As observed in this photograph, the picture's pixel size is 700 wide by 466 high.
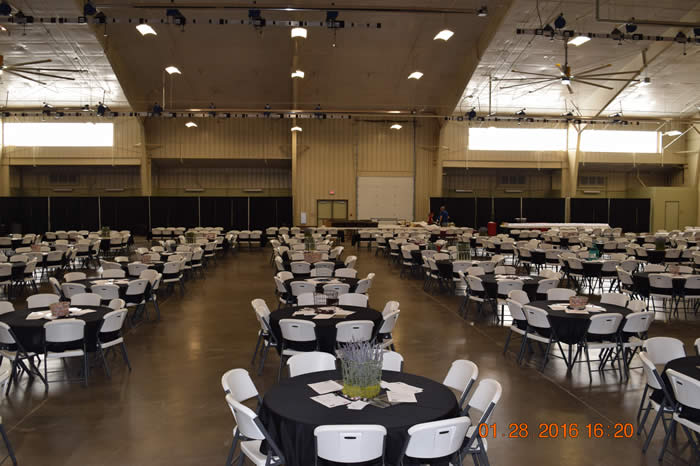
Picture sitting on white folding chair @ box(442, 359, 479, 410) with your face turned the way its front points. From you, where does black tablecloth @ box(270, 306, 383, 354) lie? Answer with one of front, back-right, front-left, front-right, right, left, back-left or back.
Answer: right

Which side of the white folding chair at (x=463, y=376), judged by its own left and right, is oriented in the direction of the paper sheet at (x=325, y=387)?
front

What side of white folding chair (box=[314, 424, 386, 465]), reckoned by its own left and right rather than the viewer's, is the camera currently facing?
back

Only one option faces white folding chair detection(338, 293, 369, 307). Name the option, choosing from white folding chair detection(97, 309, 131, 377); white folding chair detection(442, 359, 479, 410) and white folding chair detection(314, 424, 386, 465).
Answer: white folding chair detection(314, 424, 386, 465)

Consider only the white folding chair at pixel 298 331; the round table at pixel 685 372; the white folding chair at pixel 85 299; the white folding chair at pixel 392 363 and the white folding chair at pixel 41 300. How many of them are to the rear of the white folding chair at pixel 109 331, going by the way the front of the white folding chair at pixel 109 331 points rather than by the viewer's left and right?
3

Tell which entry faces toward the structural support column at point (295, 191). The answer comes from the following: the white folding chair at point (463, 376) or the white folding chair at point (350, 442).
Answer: the white folding chair at point (350, 442)

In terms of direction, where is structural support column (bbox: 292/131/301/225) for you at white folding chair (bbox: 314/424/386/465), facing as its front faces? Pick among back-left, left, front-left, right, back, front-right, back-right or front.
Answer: front

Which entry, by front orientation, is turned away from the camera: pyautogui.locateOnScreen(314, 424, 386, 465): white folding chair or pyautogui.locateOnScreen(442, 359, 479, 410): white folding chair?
pyautogui.locateOnScreen(314, 424, 386, 465): white folding chair

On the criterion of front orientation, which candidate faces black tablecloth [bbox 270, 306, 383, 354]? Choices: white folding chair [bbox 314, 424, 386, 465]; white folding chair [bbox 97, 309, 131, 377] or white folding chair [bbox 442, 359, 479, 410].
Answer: white folding chair [bbox 314, 424, 386, 465]

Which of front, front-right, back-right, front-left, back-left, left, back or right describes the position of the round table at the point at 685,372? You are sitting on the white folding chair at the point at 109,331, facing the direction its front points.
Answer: back

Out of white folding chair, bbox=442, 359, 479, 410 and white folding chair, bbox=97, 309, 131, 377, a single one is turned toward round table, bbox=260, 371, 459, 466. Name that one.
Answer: white folding chair, bbox=442, 359, 479, 410

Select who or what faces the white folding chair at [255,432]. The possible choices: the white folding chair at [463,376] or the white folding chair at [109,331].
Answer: the white folding chair at [463,376]

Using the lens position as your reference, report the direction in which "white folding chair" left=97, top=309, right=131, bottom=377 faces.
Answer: facing away from the viewer and to the left of the viewer

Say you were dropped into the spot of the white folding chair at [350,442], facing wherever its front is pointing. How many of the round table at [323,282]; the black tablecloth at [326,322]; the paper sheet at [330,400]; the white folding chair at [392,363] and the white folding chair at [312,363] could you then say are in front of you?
5

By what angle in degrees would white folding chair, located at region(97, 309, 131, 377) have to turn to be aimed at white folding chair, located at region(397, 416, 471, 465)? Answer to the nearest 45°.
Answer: approximately 135° to its left

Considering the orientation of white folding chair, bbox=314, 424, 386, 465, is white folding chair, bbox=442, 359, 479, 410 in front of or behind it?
in front

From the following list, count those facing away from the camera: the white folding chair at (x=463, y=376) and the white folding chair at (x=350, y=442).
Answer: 1

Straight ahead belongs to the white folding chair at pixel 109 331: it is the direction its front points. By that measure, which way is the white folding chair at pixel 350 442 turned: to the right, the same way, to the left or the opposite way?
to the right

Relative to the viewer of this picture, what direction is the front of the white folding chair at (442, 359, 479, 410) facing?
facing the viewer and to the left of the viewer

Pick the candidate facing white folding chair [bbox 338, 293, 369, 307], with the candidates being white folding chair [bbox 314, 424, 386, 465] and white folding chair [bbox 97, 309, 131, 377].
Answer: white folding chair [bbox 314, 424, 386, 465]

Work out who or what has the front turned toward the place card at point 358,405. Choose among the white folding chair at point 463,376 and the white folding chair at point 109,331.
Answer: the white folding chair at point 463,376
